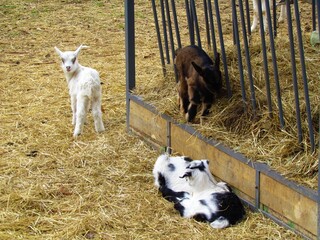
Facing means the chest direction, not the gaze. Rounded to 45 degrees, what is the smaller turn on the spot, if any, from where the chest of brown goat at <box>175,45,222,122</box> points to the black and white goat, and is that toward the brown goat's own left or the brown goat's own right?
approximately 45° to the brown goat's own right

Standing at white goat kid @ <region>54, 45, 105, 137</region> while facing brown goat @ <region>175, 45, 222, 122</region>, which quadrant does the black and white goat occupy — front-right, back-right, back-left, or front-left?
front-right

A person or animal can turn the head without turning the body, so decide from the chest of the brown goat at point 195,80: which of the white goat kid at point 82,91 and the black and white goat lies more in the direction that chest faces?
the black and white goat

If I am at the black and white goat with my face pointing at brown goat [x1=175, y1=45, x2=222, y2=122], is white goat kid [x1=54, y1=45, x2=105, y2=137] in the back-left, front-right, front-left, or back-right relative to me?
front-left

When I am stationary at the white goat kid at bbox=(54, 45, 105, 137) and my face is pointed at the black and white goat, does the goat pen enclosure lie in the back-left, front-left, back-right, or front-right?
front-left
